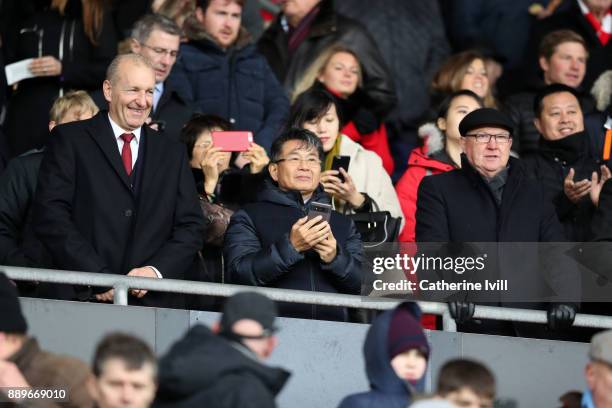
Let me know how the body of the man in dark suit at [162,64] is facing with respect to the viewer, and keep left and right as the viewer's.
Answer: facing the viewer and to the right of the viewer

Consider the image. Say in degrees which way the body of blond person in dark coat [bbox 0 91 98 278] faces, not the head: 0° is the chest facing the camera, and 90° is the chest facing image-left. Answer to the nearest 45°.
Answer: approximately 315°

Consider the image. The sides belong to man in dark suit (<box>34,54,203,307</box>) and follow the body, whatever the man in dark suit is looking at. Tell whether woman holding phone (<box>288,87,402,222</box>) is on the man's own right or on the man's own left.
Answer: on the man's own left

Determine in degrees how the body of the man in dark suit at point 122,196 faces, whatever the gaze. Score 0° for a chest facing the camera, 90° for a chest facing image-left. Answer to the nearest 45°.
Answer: approximately 315°

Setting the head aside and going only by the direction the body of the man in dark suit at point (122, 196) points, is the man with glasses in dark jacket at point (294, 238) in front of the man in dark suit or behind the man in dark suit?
in front

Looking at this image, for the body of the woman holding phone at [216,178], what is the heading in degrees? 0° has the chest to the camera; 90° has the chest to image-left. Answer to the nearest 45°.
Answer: approximately 315°

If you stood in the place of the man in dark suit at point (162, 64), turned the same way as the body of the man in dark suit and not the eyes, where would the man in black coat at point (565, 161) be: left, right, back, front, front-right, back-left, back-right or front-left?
front-left

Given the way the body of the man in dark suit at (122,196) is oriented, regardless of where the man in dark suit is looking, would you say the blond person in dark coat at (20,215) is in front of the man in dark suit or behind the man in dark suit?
behind

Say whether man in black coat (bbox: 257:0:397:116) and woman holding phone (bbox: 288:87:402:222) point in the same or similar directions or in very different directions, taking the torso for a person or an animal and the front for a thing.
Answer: same or similar directions

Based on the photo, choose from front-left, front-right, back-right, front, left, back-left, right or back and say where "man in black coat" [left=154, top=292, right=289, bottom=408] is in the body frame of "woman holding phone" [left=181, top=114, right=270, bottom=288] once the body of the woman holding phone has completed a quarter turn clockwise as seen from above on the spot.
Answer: front-left

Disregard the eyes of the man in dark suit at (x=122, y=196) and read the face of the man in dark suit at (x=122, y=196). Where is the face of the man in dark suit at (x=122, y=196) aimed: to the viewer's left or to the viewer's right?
to the viewer's right

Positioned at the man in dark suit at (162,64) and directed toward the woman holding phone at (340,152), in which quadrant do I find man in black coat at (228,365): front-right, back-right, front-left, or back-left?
front-right
